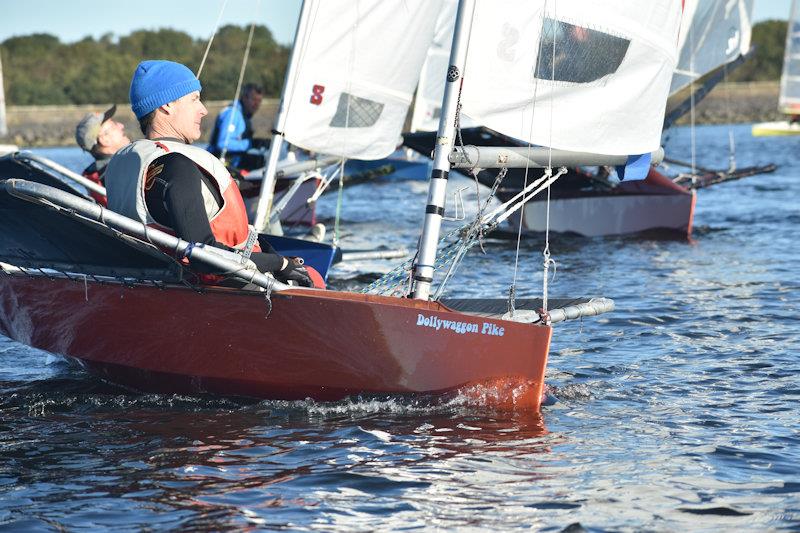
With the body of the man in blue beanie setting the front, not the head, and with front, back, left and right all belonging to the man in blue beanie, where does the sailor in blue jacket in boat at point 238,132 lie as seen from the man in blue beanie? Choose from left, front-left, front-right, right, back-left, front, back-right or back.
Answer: left

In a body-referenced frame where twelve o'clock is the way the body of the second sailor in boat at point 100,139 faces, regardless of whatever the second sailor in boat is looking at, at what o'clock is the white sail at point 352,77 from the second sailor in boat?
The white sail is roughly at 11 o'clock from the second sailor in boat.

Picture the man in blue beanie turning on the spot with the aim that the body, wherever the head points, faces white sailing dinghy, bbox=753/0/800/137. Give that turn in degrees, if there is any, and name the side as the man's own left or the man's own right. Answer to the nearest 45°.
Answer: approximately 45° to the man's own left

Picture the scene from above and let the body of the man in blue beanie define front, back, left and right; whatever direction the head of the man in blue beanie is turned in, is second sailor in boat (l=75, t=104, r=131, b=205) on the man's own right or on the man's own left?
on the man's own left

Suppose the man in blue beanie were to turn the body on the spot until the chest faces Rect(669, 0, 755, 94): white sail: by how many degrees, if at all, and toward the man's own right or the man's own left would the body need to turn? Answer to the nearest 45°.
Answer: approximately 45° to the man's own left

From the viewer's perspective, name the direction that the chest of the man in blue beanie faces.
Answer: to the viewer's right

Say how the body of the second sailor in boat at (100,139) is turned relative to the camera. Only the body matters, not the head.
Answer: to the viewer's right

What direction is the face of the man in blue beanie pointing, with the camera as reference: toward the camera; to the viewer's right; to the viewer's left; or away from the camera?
to the viewer's right

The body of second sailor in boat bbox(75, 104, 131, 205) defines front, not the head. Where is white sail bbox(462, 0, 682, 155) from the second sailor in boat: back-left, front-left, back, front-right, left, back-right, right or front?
front-right

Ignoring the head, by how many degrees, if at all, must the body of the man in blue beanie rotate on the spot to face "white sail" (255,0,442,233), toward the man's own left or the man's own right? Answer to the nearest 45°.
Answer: approximately 90° to the man's own left

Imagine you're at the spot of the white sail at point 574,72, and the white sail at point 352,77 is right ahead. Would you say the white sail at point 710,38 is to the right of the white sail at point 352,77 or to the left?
right
